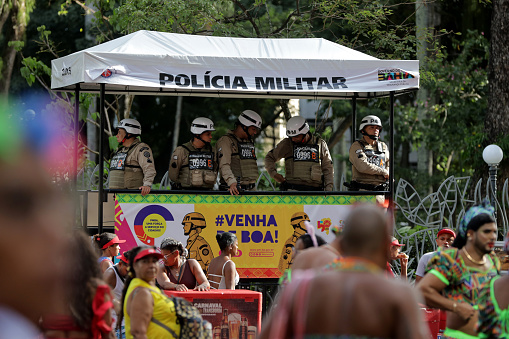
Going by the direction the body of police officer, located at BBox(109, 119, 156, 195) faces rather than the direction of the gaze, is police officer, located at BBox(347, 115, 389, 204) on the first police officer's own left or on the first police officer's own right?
on the first police officer's own left

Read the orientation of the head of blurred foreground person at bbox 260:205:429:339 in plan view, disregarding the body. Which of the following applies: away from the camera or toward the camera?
away from the camera

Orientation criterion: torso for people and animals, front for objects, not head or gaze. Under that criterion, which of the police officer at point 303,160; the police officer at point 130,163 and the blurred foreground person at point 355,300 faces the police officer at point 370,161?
the blurred foreground person

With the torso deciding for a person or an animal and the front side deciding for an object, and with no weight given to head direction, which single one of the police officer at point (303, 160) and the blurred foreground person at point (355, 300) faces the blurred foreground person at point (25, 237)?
the police officer

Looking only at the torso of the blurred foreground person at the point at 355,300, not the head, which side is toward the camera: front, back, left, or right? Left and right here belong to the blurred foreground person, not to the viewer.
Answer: back

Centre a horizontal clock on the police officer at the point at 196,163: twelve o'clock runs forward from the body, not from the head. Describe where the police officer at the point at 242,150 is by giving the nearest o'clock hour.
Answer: the police officer at the point at 242,150 is roughly at 10 o'clock from the police officer at the point at 196,163.

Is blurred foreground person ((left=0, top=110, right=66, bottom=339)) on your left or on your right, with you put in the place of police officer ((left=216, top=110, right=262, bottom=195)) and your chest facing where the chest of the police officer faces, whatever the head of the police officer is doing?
on your right

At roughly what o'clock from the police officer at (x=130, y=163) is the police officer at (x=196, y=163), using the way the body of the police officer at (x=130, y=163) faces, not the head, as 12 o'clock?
the police officer at (x=196, y=163) is roughly at 8 o'clock from the police officer at (x=130, y=163).

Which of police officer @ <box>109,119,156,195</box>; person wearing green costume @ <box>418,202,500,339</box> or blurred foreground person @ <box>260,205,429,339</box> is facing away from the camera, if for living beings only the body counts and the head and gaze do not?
the blurred foreground person

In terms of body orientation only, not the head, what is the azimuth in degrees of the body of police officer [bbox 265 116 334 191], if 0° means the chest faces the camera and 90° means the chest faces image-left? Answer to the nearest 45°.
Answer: approximately 0°
